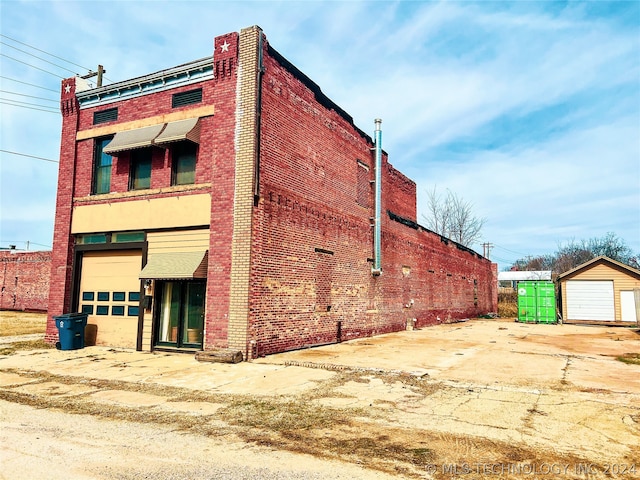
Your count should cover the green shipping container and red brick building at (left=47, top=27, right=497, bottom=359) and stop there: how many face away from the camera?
0

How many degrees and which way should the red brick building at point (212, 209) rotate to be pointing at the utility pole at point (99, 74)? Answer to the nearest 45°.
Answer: approximately 90° to its right

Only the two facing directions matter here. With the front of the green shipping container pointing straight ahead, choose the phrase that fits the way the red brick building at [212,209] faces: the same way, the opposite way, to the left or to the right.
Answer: the same way

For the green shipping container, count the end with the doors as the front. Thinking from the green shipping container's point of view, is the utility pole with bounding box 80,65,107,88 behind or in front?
in front

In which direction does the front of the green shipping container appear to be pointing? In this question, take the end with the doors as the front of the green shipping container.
toward the camera

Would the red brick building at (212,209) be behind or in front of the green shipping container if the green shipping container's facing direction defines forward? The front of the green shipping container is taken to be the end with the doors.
in front

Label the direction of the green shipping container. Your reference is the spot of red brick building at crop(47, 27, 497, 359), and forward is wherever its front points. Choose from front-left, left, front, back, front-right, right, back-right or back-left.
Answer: back

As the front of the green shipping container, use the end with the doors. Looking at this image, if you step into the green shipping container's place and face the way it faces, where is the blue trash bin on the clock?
The blue trash bin is roughly at 1 o'clock from the green shipping container.
